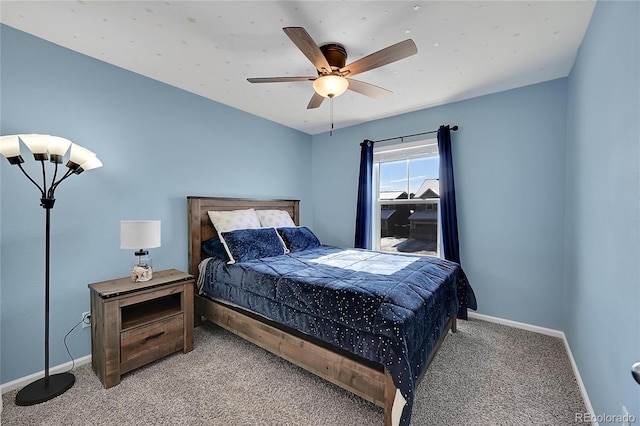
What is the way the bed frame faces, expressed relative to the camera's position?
facing the viewer and to the right of the viewer

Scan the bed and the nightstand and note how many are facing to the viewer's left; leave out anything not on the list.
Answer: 0

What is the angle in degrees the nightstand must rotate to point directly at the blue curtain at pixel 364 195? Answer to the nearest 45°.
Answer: approximately 45° to its left

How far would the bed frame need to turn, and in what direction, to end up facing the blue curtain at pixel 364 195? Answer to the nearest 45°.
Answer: approximately 90° to its left

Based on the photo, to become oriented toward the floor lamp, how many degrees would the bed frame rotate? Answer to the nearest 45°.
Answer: approximately 135° to its right

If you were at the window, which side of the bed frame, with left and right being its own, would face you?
left

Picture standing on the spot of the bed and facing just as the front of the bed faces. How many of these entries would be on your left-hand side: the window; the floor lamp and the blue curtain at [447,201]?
2

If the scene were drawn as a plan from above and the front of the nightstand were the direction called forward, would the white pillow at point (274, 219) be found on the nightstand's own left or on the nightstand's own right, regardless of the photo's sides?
on the nightstand's own left
